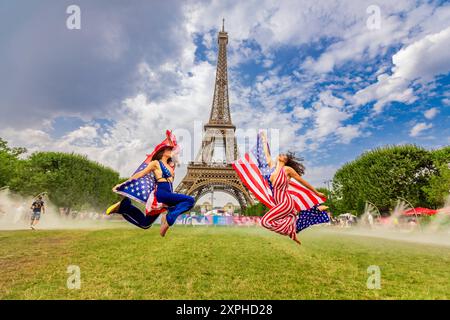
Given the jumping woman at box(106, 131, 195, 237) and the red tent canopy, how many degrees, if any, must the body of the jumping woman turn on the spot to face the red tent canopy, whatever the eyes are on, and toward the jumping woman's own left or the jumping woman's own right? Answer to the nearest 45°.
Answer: approximately 45° to the jumping woman's own left

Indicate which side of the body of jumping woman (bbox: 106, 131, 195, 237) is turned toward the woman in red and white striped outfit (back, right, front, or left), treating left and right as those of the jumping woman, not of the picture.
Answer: front

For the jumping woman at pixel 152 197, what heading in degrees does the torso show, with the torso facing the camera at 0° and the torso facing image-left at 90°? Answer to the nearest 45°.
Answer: approximately 270°

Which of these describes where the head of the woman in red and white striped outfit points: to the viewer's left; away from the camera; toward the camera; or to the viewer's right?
to the viewer's left

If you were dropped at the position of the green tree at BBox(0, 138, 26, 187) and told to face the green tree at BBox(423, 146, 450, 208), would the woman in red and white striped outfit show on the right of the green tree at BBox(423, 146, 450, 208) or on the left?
right

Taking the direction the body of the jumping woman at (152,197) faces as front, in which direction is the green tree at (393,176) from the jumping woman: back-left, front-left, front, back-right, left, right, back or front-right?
front-left

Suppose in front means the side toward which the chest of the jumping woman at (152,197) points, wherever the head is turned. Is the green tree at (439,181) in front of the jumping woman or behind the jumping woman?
in front
